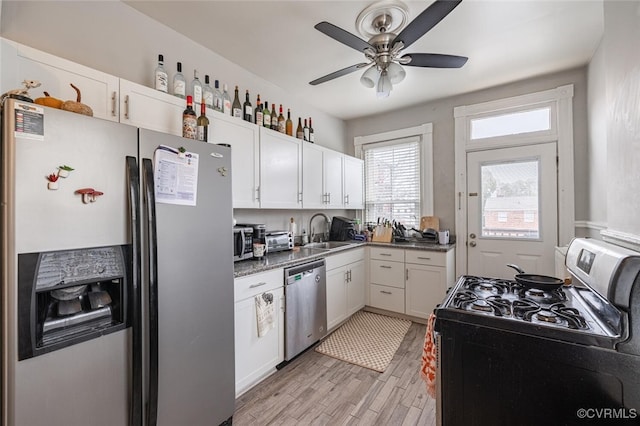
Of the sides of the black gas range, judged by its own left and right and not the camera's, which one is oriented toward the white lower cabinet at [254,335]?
front

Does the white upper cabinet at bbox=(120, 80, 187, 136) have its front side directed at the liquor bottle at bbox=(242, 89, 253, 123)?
no

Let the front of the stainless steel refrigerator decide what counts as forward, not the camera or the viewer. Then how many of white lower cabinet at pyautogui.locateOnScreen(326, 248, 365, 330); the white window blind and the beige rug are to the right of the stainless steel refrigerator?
0

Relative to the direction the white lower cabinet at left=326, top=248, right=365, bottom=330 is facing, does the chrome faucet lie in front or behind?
behind

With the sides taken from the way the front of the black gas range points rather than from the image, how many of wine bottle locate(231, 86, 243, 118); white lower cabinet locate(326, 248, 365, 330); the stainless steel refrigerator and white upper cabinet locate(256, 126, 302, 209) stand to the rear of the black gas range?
0

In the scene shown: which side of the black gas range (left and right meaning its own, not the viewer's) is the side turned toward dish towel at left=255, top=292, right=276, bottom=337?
front

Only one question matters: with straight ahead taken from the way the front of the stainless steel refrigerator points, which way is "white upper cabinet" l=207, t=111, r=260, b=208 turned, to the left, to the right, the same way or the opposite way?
the same way

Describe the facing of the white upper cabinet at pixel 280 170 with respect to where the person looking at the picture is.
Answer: facing the viewer and to the right of the viewer

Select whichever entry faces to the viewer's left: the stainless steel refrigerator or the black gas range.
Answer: the black gas range

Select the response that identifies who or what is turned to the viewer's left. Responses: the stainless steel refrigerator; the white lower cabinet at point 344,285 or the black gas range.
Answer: the black gas range

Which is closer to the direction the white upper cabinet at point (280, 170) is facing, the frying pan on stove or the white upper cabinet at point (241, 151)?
the frying pan on stove

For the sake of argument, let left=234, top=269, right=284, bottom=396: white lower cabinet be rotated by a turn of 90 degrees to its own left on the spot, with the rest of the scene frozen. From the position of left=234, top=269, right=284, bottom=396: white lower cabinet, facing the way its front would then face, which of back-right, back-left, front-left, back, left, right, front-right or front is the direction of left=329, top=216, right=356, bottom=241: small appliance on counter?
front

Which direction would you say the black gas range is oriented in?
to the viewer's left

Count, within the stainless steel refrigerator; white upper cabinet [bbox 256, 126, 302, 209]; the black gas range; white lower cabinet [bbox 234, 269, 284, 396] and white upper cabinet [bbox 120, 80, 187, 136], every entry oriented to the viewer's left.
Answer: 1

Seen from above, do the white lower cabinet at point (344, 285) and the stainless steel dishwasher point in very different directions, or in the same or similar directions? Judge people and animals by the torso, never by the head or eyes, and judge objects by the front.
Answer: same or similar directions

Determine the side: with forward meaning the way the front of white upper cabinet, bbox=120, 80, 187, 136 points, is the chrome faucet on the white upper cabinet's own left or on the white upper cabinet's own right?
on the white upper cabinet's own left
